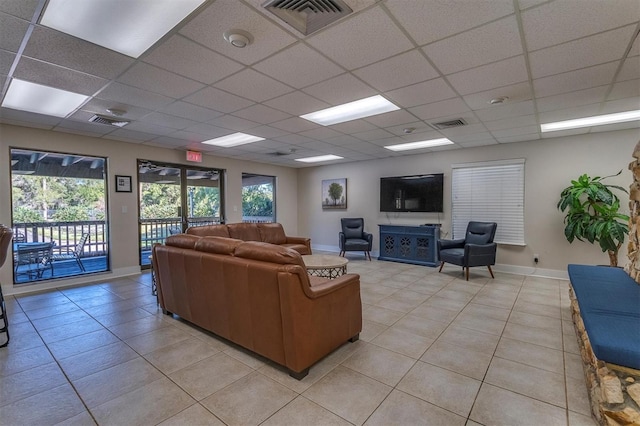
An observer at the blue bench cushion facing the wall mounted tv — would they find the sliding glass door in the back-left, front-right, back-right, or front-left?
front-left

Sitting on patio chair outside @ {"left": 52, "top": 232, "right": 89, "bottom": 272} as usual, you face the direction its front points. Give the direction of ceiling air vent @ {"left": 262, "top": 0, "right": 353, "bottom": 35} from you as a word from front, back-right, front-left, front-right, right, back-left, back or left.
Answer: left

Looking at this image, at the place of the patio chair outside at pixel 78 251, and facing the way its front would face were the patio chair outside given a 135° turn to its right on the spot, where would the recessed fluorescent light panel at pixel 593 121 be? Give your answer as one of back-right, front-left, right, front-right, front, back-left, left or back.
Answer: right

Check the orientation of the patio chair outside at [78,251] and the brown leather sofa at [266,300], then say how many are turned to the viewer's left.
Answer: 1

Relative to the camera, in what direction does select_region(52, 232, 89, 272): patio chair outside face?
facing to the left of the viewer

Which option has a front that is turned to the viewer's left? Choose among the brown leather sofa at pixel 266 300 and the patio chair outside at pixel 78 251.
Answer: the patio chair outside

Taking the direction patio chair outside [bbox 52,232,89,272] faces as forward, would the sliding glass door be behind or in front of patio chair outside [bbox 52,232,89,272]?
behind

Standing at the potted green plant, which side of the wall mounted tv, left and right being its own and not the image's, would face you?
left

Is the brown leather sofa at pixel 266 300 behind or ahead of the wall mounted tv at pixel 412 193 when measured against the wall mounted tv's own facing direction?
ahead

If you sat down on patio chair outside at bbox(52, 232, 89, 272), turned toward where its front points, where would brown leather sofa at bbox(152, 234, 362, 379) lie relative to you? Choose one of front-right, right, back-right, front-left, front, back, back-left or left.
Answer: left

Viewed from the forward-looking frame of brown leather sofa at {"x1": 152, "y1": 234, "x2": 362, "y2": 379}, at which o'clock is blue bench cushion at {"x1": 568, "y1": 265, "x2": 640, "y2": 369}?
The blue bench cushion is roughly at 2 o'clock from the brown leather sofa.

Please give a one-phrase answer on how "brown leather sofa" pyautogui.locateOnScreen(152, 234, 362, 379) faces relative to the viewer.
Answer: facing away from the viewer and to the right of the viewer

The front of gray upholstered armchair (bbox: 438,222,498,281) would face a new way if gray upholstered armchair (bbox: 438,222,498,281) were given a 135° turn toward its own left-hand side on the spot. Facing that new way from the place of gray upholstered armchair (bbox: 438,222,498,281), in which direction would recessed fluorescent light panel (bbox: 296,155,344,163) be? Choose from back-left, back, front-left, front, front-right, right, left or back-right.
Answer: back

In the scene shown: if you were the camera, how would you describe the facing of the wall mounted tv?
facing the viewer and to the left of the viewer

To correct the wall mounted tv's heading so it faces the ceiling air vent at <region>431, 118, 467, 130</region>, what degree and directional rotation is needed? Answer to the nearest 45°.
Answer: approximately 45° to its left

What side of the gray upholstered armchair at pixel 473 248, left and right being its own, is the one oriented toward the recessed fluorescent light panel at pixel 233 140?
front
